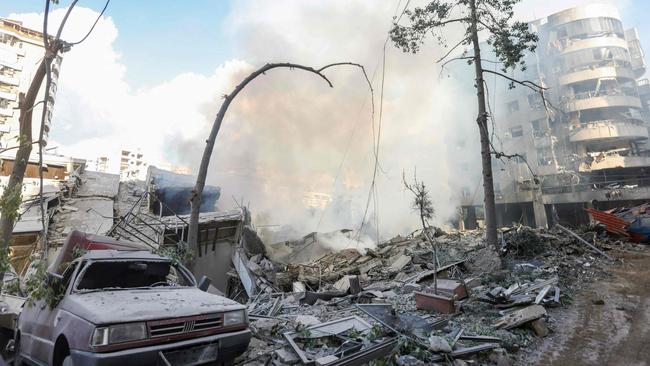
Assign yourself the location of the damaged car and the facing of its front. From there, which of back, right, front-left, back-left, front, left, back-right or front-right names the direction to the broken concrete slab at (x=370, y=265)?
left

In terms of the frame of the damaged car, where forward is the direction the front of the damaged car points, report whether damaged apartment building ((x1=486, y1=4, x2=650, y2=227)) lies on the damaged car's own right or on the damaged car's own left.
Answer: on the damaged car's own left

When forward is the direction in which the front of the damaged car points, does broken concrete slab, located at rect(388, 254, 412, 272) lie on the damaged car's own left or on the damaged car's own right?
on the damaged car's own left

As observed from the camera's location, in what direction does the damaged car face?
facing the viewer and to the right of the viewer

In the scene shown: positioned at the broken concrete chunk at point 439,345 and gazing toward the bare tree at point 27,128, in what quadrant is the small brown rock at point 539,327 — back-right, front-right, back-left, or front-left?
back-right

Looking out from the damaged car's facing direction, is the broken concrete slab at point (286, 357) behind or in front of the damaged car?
in front
